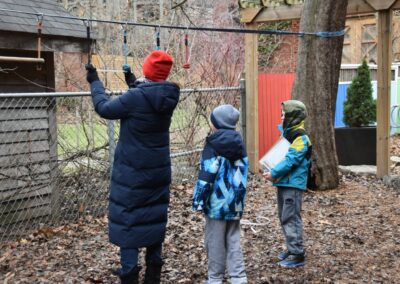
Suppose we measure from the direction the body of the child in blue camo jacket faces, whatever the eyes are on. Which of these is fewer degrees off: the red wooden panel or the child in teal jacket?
the red wooden panel

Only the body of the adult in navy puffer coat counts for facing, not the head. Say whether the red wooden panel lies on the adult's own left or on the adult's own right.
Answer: on the adult's own right

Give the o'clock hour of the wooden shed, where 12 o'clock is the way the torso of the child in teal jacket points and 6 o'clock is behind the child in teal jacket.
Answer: The wooden shed is roughly at 1 o'clock from the child in teal jacket.

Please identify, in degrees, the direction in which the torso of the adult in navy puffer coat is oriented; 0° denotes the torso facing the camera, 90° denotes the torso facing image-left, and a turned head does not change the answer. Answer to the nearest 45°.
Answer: approximately 135°

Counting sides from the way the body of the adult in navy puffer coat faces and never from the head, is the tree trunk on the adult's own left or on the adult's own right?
on the adult's own right

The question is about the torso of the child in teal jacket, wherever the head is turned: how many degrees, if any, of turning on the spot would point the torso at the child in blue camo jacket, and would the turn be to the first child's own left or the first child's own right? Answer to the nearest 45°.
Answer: approximately 45° to the first child's own left

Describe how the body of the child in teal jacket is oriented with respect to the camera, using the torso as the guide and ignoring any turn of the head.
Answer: to the viewer's left

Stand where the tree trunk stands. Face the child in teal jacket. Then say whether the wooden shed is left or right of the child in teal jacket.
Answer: right

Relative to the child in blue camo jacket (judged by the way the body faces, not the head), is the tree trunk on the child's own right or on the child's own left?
on the child's own right

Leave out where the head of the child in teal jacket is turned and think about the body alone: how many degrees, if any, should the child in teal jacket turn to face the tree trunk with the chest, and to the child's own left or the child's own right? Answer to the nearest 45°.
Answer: approximately 90° to the child's own right
